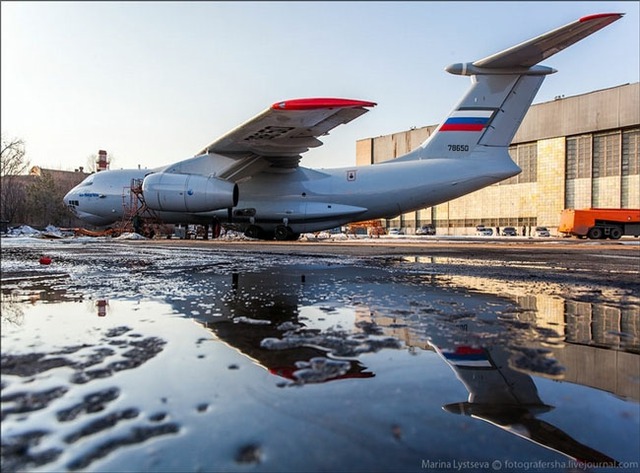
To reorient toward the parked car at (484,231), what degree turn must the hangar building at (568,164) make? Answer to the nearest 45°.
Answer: approximately 45° to its right

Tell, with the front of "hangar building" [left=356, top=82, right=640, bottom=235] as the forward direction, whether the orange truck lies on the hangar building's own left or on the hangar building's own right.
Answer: on the hangar building's own left

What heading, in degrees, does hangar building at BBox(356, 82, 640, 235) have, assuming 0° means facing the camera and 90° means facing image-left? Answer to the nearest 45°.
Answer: approximately 45°

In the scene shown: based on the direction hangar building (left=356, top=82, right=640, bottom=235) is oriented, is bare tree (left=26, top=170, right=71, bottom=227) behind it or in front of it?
in front

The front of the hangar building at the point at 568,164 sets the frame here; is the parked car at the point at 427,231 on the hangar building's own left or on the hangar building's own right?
on the hangar building's own right
